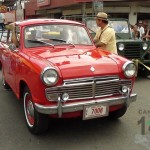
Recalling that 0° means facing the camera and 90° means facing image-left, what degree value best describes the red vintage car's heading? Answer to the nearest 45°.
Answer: approximately 315°
